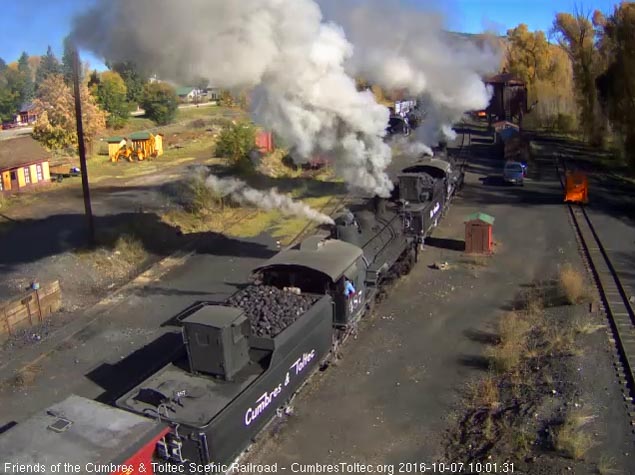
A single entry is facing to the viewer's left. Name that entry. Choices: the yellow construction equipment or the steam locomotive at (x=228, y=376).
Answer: the yellow construction equipment

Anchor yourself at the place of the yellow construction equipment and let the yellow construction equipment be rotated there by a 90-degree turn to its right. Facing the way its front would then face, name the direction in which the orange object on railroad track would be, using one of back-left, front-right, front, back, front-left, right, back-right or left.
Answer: back-right

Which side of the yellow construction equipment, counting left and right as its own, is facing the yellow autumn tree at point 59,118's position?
front

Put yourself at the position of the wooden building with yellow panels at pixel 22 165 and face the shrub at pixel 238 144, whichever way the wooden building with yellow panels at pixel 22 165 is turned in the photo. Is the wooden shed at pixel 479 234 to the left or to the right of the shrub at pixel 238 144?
right

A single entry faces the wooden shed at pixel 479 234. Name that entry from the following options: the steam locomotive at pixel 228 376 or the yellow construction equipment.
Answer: the steam locomotive

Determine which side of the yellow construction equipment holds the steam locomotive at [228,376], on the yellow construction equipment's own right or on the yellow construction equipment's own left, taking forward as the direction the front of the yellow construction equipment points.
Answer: on the yellow construction equipment's own left

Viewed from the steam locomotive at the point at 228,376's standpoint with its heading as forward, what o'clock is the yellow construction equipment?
The yellow construction equipment is roughly at 10 o'clock from the steam locomotive.

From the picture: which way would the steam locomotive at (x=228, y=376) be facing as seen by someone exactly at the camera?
facing away from the viewer and to the right of the viewer

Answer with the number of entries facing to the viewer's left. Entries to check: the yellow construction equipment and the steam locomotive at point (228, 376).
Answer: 1

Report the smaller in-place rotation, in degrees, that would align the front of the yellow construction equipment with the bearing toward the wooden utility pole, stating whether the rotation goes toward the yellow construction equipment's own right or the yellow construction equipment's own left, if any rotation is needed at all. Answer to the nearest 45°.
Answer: approximately 90° to the yellow construction equipment's own left

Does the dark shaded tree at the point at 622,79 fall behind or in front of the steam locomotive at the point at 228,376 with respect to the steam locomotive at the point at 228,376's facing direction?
in front

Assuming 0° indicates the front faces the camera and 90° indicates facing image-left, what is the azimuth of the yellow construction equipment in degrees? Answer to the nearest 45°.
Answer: approximately 90°
